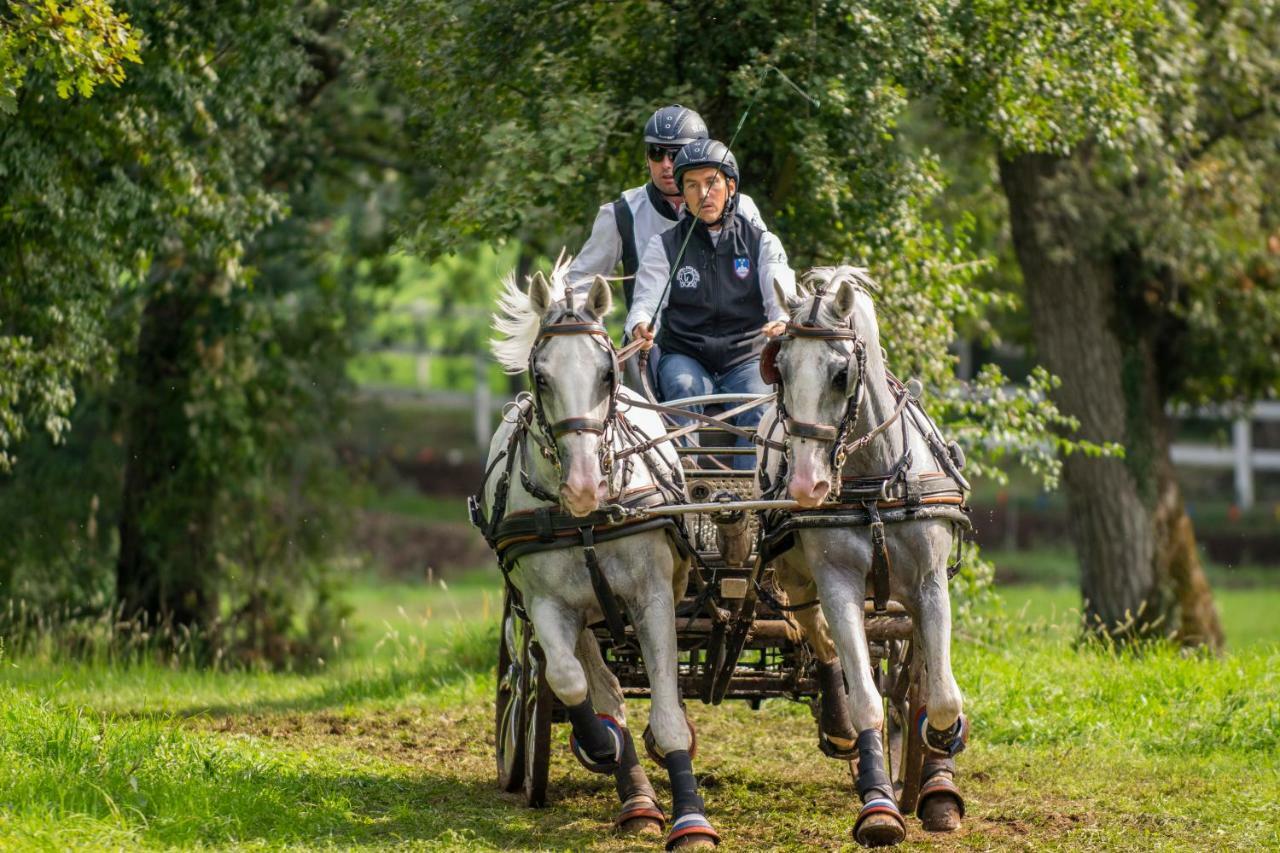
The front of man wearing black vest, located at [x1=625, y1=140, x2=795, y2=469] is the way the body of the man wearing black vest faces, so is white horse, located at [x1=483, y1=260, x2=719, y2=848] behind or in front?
in front

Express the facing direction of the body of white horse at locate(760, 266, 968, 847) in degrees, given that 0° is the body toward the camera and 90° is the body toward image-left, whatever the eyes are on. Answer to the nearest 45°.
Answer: approximately 0°

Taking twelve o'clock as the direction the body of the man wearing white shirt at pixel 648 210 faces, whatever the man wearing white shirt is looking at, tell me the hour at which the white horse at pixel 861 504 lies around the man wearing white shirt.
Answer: The white horse is roughly at 11 o'clock from the man wearing white shirt.

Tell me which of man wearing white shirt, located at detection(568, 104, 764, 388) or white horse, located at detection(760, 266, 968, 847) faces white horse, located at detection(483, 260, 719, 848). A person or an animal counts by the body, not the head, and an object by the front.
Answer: the man wearing white shirt

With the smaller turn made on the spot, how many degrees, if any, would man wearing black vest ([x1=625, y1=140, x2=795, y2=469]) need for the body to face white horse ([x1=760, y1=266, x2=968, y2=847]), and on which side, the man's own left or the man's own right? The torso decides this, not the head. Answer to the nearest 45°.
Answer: approximately 45° to the man's own left

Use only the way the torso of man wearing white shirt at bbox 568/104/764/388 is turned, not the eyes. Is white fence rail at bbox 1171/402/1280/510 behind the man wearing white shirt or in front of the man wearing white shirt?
behind
